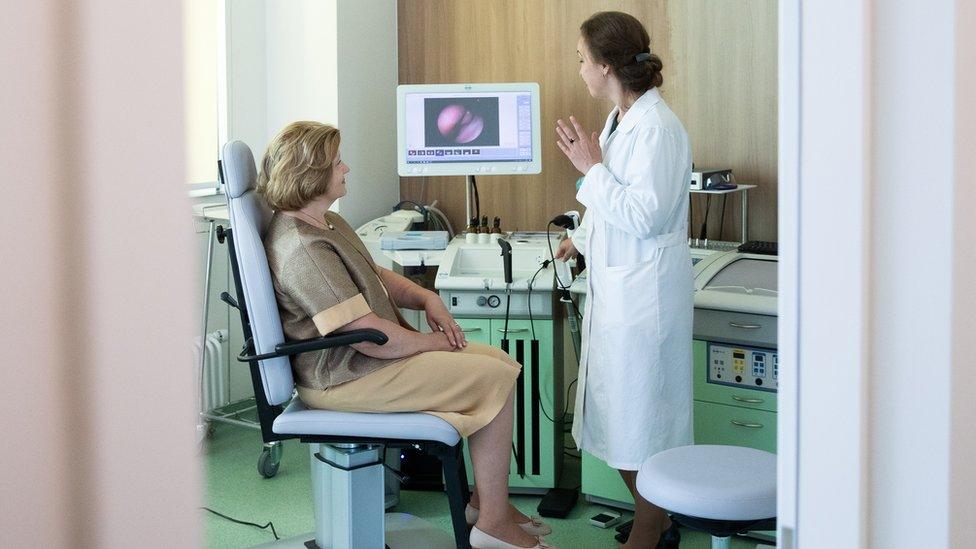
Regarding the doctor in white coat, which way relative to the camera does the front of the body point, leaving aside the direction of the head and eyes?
to the viewer's left

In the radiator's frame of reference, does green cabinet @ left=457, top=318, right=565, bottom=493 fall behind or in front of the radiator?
in front

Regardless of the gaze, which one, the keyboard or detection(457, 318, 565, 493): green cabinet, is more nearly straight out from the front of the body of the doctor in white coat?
the green cabinet

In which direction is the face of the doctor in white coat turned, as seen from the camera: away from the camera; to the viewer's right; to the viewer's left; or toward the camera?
to the viewer's left

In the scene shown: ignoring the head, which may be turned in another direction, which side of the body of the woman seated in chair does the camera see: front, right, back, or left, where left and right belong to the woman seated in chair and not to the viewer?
right

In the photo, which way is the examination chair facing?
to the viewer's right

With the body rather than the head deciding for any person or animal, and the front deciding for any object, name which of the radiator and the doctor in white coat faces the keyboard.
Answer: the radiator

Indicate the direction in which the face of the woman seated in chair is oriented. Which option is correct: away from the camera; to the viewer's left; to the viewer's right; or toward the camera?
to the viewer's right

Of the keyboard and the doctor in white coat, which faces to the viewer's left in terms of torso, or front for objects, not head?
the doctor in white coat
